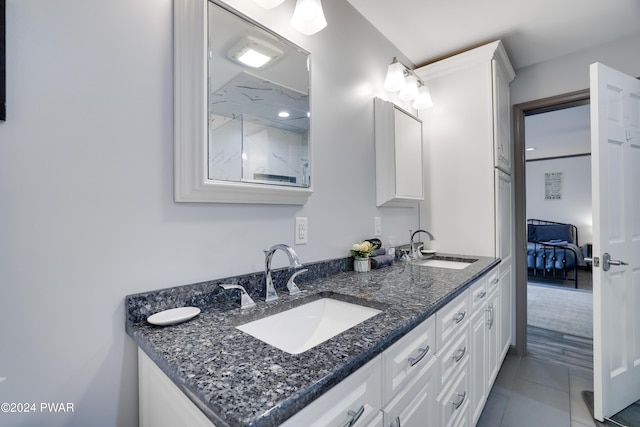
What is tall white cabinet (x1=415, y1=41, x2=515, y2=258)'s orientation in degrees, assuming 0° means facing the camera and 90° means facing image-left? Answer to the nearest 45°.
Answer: approximately 270°

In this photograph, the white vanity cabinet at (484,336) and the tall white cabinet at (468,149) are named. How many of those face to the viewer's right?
2

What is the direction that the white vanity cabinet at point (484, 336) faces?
to the viewer's right

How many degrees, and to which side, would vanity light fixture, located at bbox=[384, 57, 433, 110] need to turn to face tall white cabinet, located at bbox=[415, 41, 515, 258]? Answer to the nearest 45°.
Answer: approximately 90° to its left

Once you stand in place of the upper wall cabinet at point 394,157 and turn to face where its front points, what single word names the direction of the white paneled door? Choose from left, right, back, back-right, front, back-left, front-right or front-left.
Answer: front-left

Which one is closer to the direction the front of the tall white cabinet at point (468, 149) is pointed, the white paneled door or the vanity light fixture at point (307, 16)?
the white paneled door

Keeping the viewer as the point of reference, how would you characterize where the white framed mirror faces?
facing the viewer and to the right of the viewer

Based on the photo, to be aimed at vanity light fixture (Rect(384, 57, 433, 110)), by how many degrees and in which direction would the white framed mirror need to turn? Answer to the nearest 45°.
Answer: approximately 90° to its left

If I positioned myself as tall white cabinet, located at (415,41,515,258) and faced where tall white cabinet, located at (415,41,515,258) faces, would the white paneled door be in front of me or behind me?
in front

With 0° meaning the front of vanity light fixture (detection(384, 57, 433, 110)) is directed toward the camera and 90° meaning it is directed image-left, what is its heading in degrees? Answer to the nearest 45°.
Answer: approximately 315°
